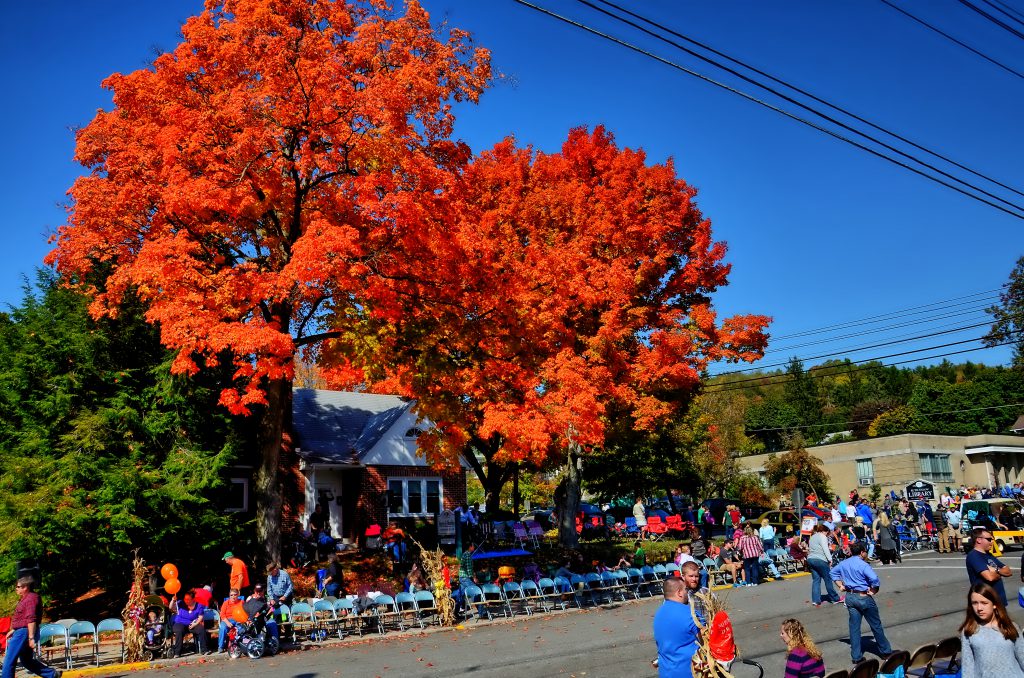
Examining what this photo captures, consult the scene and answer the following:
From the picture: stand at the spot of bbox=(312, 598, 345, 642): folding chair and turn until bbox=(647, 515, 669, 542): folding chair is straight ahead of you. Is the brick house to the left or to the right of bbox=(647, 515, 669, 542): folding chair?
left

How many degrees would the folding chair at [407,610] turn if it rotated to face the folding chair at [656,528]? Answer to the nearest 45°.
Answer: approximately 90° to its left

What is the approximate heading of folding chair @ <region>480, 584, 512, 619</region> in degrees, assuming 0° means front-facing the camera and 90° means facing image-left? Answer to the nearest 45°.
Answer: approximately 315°

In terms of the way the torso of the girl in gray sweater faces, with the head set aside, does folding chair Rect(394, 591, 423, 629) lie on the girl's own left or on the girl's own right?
on the girl's own right

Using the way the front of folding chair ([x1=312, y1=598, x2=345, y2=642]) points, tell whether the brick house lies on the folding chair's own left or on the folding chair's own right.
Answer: on the folding chair's own left

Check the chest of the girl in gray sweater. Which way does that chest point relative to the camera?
toward the camera

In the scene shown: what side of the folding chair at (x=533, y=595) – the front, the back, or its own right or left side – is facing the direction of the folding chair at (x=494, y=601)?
right

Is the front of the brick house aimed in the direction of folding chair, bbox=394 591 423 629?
yes

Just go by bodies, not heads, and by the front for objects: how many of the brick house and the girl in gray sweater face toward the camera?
2

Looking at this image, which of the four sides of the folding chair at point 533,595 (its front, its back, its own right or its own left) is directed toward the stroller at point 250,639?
right

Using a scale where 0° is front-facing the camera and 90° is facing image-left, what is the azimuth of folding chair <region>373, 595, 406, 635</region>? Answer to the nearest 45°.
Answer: approximately 315°

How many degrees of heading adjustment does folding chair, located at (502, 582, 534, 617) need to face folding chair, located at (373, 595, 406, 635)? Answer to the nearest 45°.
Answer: approximately 90° to its right

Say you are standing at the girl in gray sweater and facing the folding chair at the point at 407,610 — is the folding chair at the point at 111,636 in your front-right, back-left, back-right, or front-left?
front-left

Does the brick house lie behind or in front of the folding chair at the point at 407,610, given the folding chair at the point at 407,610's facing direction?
behind

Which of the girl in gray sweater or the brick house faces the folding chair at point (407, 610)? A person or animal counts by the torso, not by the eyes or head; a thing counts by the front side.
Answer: the brick house

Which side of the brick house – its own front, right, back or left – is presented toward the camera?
front

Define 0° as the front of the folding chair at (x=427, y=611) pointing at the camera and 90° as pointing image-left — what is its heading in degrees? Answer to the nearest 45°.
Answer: approximately 315°
